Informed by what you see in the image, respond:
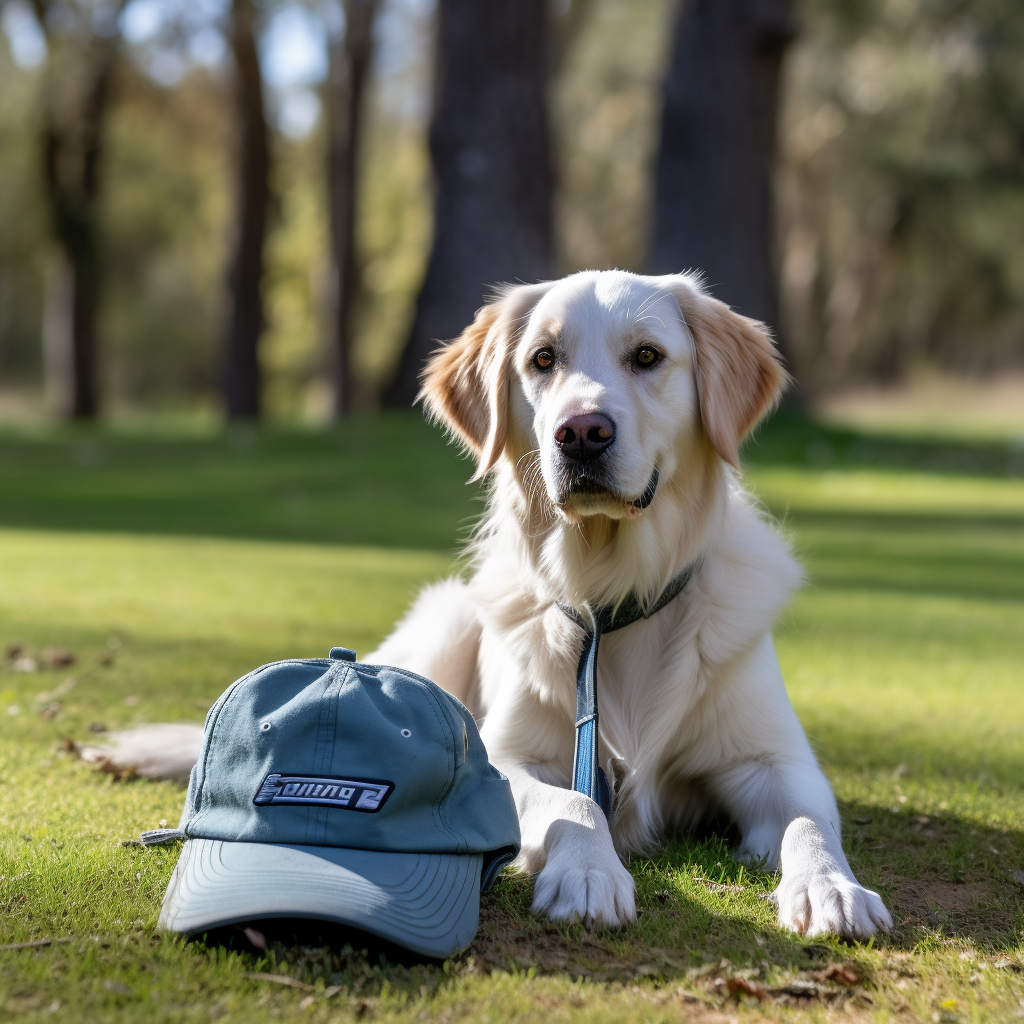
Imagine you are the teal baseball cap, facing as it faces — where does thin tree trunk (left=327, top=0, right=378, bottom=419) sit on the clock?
The thin tree trunk is roughly at 6 o'clock from the teal baseball cap.

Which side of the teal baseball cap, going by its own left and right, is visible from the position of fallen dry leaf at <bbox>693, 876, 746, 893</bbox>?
left

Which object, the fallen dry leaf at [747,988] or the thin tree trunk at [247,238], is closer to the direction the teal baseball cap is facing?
the fallen dry leaf

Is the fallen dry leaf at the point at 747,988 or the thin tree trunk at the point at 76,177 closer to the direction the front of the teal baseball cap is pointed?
the fallen dry leaf

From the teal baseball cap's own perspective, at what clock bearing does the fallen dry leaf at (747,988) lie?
The fallen dry leaf is roughly at 10 o'clock from the teal baseball cap.

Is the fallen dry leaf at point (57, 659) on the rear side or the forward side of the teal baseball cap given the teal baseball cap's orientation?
on the rear side

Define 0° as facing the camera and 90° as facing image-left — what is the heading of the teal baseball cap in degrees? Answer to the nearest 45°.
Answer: approximately 0°

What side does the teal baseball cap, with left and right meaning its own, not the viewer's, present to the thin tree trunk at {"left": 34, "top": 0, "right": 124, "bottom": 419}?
back

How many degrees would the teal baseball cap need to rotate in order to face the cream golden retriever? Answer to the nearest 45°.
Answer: approximately 135° to its left

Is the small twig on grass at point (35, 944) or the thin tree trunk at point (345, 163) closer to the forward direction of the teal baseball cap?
the small twig on grass
